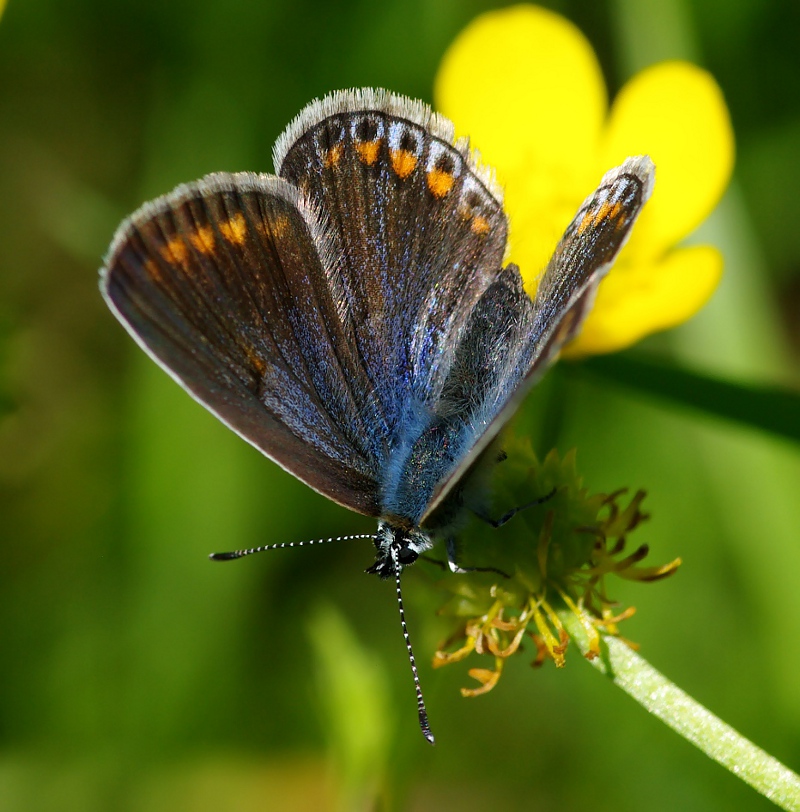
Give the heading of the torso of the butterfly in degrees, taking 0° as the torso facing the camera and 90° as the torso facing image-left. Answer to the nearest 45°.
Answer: approximately 45°

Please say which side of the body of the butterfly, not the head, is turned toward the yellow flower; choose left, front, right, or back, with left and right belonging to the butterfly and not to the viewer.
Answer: back
